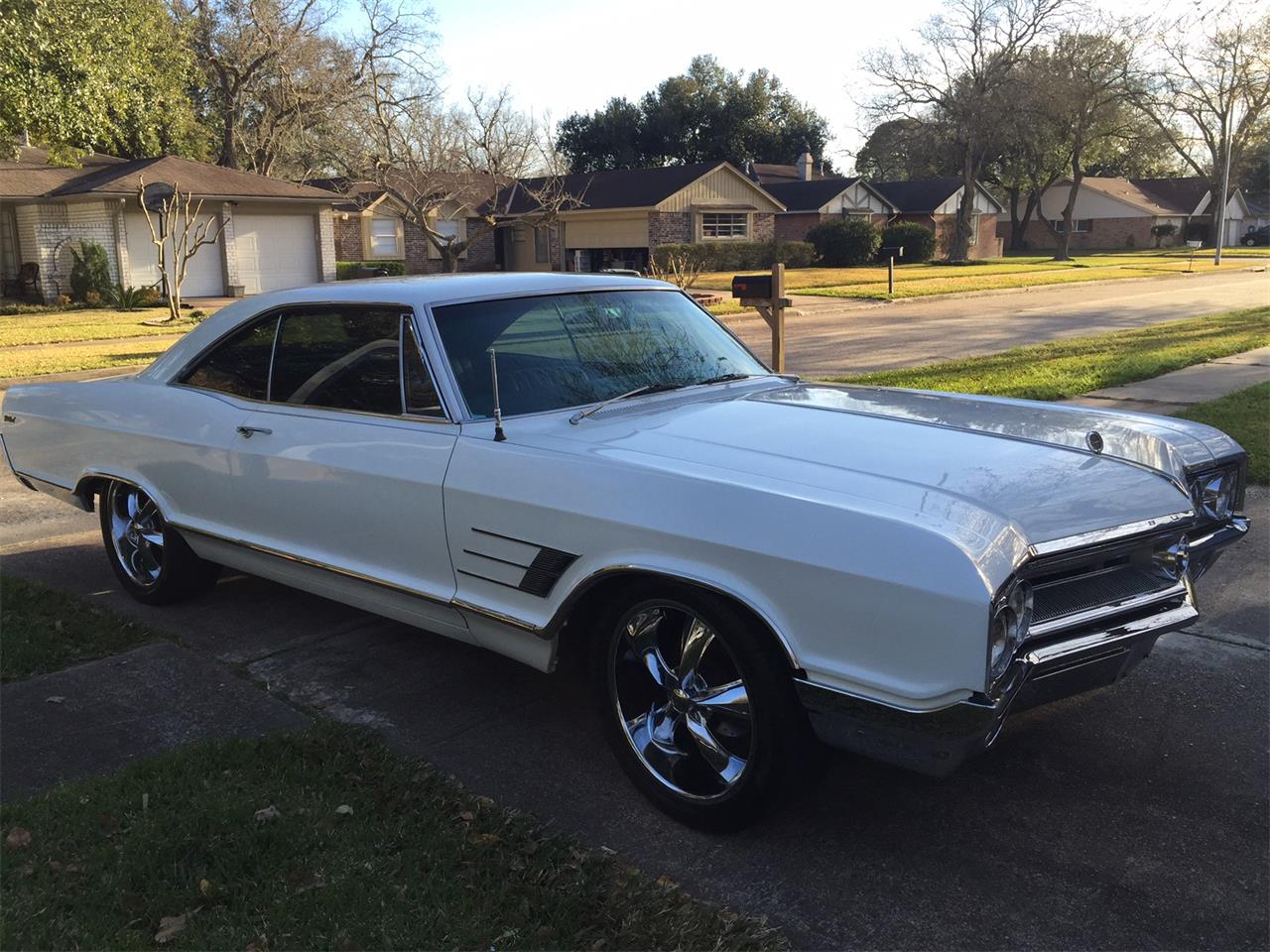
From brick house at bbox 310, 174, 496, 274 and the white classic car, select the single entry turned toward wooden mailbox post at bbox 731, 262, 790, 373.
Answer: the brick house

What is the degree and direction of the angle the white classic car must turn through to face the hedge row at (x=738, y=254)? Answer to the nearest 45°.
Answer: approximately 135° to its left

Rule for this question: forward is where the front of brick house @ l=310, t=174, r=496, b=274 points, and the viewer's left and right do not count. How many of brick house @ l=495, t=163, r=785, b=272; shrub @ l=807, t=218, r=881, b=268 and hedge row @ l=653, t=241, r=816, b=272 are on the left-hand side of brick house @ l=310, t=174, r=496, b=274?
3

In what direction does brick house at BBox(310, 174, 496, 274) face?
toward the camera

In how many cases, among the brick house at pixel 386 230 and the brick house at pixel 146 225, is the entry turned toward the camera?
2

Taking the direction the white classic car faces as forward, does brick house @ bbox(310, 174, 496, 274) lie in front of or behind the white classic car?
behind

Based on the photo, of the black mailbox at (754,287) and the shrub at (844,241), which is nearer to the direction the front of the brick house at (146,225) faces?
the black mailbox

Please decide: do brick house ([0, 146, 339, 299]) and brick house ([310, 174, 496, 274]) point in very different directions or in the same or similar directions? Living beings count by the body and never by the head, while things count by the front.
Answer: same or similar directions

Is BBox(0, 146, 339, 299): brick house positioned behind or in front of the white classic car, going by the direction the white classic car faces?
behind

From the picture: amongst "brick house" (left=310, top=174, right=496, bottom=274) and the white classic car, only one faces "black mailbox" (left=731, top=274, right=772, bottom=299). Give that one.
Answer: the brick house

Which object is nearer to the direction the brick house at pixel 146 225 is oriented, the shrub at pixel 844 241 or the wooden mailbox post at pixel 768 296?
the wooden mailbox post

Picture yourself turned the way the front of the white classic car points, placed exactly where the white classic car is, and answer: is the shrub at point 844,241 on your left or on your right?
on your left

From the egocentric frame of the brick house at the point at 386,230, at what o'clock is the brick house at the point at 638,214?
the brick house at the point at 638,214 is roughly at 9 o'clock from the brick house at the point at 386,230.

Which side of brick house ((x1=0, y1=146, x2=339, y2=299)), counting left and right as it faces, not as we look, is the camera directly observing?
front
